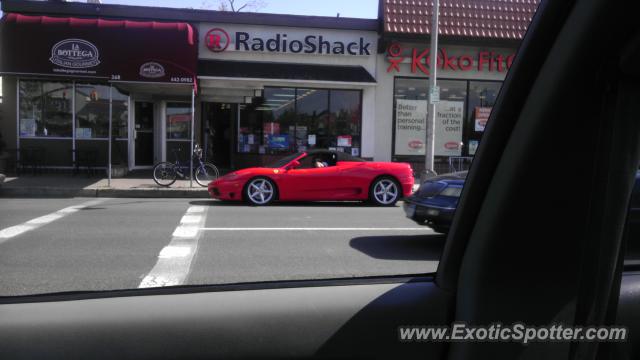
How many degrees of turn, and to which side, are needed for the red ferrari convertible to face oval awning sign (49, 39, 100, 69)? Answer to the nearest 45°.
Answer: approximately 45° to its right

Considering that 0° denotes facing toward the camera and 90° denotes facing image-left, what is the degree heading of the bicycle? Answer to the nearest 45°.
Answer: approximately 270°

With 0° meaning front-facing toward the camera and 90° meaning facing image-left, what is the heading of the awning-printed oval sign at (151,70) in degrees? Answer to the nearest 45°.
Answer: approximately 0°

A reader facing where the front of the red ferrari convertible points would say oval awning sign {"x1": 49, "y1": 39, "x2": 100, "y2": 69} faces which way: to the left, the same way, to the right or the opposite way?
to the left

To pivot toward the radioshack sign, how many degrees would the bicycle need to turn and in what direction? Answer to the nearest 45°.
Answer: approximately 45° to its left

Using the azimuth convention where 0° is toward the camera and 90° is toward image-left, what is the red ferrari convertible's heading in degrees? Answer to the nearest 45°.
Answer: approximately 90°

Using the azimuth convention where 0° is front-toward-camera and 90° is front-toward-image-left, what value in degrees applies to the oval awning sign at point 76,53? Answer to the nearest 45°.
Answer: approximately 0°

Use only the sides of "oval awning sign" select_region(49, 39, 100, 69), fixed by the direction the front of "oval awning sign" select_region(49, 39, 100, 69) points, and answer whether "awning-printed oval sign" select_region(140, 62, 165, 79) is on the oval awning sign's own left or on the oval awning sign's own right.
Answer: on the oval awning sign's own left

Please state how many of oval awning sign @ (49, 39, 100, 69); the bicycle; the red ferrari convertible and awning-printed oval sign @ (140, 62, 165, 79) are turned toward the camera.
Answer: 2

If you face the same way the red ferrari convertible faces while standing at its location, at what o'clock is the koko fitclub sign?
The koko fitclub sign is roughly at 4 o'clock from the red ferrari convertible.
